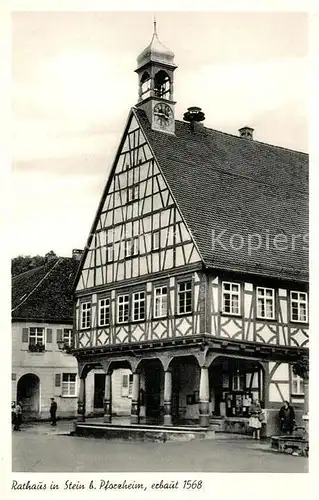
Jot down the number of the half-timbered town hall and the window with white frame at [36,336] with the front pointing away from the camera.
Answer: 0

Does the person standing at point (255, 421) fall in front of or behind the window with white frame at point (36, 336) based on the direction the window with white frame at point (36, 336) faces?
in front

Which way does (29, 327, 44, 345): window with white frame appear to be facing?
toward the camera

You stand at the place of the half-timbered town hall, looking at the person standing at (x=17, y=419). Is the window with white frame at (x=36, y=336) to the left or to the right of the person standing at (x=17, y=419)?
right

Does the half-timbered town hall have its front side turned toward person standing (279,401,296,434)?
no

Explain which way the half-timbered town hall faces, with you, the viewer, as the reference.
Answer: facing the viewer and to the left of the viewer

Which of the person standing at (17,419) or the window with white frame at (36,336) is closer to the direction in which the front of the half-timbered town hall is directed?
the person standing
